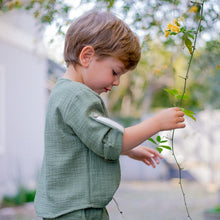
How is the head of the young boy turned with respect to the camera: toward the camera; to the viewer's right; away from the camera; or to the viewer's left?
to the viewer's right

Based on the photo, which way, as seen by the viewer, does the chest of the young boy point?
to the viewer's right
